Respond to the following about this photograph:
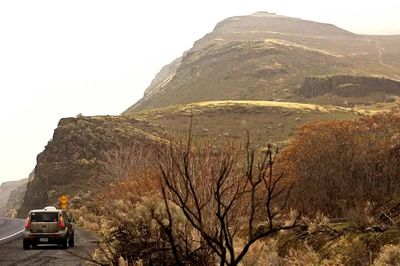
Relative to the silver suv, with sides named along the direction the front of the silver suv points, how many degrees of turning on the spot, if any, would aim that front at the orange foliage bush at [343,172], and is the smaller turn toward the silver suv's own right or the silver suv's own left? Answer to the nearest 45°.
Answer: approximately 90° to the silver suv's own right

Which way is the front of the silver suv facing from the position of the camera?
facing away from the viewer
